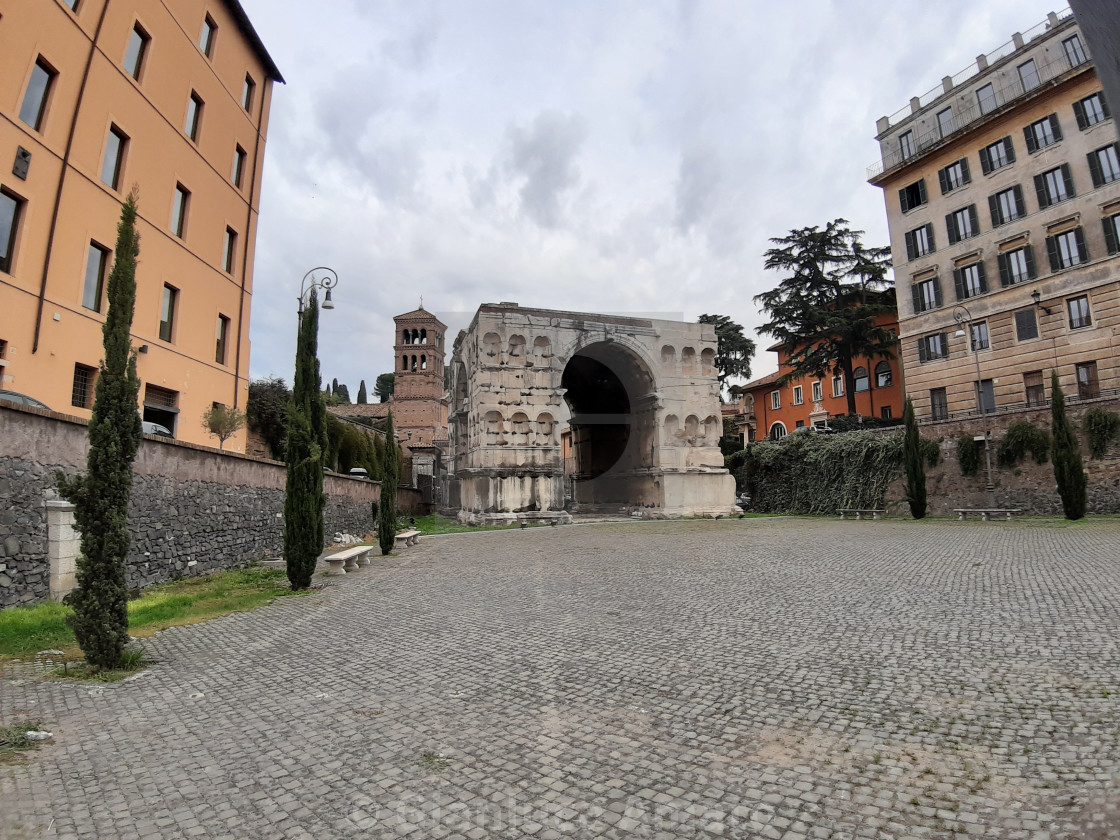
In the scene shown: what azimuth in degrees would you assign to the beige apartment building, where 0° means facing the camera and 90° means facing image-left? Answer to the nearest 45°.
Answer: approximately 45°

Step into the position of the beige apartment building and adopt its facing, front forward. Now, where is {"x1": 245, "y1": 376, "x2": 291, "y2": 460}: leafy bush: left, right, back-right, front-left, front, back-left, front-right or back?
front

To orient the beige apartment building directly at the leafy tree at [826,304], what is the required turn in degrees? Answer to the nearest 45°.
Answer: approximately 45° to its right

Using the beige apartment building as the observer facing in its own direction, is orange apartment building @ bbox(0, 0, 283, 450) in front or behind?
in front

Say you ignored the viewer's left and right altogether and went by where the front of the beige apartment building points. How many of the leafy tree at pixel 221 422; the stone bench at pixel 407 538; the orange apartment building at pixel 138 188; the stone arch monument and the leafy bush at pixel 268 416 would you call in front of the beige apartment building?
5

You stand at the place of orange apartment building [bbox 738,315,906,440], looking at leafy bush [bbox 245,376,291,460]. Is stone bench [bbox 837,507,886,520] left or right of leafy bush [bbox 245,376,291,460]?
left

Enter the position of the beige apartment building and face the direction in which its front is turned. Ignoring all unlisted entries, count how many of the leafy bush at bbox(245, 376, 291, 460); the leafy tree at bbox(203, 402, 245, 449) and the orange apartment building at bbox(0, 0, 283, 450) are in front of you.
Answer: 3

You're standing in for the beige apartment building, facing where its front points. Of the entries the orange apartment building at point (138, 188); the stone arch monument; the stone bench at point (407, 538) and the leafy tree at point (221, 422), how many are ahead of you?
4

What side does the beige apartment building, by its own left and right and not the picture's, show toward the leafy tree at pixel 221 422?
front

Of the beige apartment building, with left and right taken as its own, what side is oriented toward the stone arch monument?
front

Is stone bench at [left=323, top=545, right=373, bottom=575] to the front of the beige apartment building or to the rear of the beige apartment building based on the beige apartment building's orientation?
to the front

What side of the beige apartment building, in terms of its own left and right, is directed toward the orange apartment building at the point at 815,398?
right
